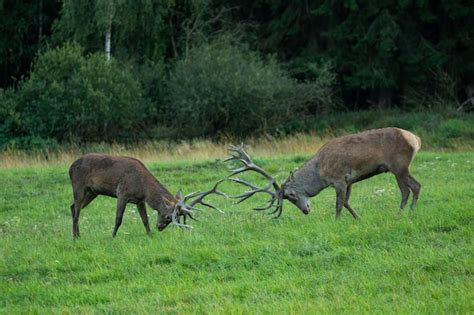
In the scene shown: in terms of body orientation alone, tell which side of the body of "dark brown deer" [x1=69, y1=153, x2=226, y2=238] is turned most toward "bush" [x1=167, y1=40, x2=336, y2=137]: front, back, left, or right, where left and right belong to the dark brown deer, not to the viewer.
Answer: left

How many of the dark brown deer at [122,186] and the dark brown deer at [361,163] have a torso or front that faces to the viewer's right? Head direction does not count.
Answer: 1

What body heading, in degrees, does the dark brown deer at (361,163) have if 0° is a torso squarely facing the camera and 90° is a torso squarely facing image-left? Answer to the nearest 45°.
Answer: approximately 90°

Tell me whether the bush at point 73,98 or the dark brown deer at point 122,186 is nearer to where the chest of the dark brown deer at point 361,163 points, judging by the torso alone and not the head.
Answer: the dark brown deer

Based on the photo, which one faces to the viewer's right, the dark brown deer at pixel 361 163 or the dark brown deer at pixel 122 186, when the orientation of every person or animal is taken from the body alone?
the dark brown deer at pixel 122 186

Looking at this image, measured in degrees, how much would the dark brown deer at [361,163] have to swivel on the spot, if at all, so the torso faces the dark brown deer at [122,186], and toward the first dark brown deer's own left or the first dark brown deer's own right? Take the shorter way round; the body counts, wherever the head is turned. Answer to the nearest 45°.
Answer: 0° — it already faces it

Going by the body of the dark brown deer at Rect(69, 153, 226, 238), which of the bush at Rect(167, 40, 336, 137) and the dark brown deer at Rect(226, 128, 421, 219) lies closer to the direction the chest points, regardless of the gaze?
the dark brown deer

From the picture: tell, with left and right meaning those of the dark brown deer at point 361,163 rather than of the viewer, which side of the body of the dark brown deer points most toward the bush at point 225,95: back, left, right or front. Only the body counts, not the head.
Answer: right

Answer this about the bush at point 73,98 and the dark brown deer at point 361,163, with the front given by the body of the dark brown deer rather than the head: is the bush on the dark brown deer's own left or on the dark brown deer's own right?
on the dark brown deer's own right

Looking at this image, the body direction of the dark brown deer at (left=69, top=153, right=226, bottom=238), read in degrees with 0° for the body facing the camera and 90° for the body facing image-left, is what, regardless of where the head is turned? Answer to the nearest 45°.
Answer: approximately 270°

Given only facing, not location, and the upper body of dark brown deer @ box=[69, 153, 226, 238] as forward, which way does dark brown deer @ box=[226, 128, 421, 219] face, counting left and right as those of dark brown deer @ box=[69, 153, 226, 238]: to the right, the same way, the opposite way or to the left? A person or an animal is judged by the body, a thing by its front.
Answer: the opposite way
